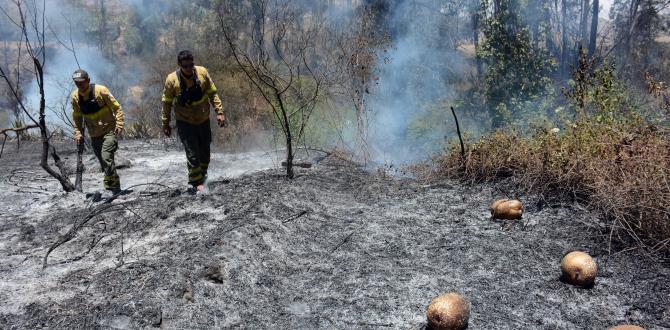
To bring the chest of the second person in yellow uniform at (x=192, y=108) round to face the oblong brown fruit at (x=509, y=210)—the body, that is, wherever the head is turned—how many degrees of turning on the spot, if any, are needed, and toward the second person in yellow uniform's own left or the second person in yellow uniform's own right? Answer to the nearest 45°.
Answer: approximately 45° to the second person in yellow uniform's own left

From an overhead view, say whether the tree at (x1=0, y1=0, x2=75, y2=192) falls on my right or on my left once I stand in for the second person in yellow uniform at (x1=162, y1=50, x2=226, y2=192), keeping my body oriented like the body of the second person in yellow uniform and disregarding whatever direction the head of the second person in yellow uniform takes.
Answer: on my right

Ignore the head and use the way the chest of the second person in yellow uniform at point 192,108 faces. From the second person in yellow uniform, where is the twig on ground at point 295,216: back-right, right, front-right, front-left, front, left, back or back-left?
front-left

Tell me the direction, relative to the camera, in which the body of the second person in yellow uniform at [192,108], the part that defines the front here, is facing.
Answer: toward the camera

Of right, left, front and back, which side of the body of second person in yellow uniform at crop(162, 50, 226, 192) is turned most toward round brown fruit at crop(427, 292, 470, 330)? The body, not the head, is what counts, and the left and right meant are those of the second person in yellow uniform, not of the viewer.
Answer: front

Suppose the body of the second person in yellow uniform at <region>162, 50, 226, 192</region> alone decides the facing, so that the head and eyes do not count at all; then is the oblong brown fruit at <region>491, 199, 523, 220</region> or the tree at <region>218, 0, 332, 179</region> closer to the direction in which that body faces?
the oblong brown fruit

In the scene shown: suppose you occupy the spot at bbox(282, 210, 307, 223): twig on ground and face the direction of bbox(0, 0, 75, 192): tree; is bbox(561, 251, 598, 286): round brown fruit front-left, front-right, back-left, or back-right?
back-left

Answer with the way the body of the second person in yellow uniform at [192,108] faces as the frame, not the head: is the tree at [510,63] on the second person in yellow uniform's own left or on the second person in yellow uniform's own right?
on the second person in yellow uniform's own left

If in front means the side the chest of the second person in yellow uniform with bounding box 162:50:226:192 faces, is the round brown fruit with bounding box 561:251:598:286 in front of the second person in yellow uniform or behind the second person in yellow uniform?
in front
